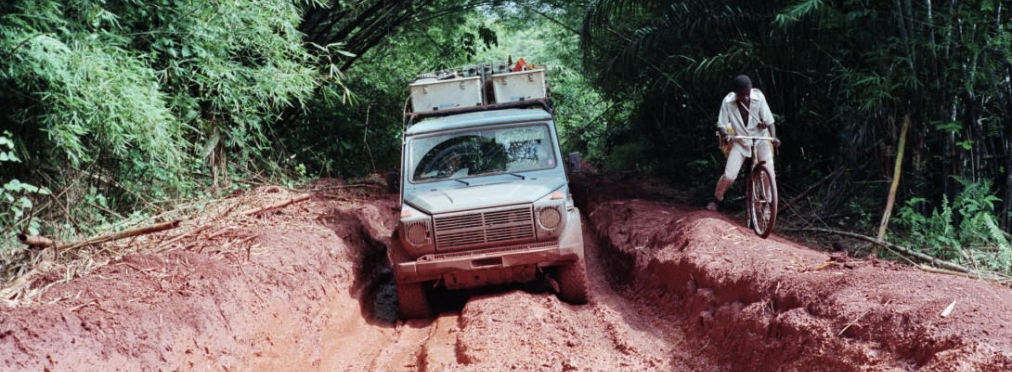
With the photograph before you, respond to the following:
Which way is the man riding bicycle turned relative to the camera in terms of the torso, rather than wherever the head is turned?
toward the camera

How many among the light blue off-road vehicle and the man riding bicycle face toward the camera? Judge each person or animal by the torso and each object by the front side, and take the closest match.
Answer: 2

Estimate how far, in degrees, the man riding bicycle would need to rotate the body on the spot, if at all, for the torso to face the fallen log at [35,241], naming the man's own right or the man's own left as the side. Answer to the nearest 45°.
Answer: approximately 45° to the man's own right

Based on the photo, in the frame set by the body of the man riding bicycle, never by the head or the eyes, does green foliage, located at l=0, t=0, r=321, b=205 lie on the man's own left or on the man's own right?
on the man's own right

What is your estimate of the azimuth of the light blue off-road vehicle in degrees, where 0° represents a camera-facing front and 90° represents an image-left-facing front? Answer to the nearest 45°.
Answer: approximately 0°

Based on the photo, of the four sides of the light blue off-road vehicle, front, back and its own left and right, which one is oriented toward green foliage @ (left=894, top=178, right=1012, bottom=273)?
left

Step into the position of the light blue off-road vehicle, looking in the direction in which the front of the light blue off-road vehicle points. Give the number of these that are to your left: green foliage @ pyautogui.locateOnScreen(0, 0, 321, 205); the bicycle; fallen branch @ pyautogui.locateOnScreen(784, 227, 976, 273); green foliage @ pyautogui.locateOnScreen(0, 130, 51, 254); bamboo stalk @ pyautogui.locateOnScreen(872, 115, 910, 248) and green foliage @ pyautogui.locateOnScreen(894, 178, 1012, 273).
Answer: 4

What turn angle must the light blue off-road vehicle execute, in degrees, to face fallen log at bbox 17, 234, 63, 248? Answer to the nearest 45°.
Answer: approximately 90° to its right

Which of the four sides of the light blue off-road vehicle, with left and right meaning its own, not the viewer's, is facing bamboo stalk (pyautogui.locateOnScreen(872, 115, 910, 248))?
left
